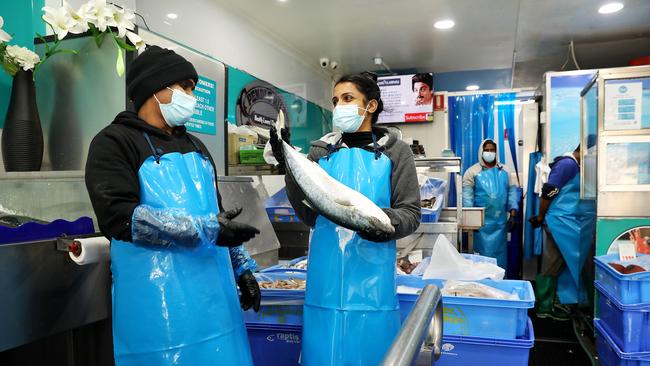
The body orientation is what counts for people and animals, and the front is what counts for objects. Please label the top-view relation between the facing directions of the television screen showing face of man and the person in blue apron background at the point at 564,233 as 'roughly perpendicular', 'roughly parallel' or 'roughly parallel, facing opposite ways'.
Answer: roughly perpendicular

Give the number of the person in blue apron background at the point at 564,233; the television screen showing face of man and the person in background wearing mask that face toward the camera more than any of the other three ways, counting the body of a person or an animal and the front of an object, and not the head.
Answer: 2

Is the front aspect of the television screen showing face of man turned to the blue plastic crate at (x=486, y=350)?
yes
